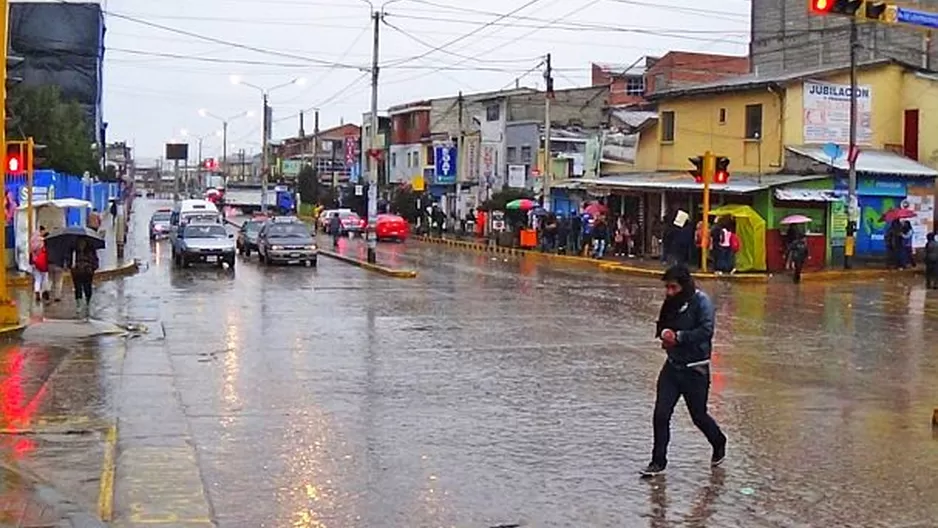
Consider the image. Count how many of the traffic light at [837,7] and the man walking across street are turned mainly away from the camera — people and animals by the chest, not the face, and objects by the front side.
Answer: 0

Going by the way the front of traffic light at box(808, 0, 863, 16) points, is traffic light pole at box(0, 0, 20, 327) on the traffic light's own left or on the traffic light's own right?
on the traffic light's own right

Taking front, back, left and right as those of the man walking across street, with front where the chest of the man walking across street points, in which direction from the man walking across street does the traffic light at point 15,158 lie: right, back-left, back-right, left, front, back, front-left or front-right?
right

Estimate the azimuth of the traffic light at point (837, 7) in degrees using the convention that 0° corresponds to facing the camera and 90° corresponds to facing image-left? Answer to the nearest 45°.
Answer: approximately 0°

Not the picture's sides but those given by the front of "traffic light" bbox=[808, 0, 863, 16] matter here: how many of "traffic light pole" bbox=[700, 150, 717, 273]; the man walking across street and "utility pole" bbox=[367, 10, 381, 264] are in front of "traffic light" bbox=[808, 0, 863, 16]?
1

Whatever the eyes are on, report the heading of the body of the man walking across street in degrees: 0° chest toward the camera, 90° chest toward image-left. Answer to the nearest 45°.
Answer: approximately 45°

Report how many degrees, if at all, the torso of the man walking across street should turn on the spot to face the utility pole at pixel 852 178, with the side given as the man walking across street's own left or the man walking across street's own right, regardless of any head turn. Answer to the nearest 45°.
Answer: approximately 135° to the man walking across street's own right

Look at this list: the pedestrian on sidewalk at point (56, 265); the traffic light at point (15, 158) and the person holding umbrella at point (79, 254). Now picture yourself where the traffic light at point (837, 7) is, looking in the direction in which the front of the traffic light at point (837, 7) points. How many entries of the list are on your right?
3

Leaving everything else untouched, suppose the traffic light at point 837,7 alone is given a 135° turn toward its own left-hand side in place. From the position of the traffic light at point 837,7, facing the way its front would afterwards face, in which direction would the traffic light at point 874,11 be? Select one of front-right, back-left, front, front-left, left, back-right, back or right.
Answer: front

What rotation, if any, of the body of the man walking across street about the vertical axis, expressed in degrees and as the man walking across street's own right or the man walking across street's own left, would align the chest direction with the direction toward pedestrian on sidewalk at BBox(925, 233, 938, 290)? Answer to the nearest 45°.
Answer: approximately 135° to the man walking across street's own right

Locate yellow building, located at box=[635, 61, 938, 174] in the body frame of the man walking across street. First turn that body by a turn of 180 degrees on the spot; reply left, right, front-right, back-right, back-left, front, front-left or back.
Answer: front-left

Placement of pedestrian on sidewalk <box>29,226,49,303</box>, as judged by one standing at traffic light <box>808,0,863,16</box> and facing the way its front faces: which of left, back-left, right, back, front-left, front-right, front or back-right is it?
right

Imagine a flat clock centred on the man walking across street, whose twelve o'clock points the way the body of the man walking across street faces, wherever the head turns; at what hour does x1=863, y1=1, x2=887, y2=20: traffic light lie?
The traffic light is roughly at 5 o'clock from the man walking across street.

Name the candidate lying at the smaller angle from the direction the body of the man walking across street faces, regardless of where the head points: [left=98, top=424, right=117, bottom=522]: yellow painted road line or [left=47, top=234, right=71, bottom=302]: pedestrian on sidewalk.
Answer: the yellow painted road line

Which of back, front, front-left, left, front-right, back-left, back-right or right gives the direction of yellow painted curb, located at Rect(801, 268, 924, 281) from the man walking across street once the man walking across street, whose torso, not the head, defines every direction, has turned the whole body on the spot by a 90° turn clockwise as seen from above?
front-right
